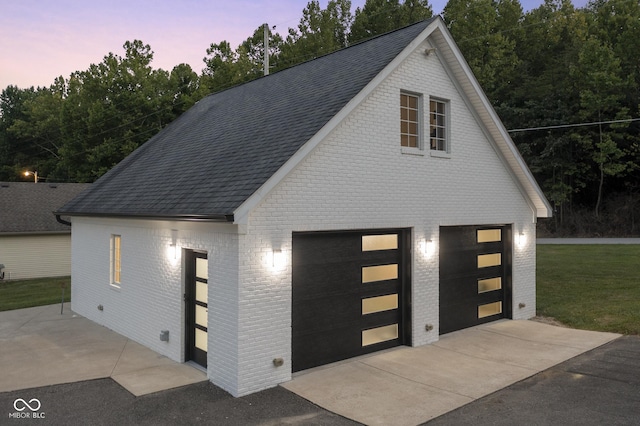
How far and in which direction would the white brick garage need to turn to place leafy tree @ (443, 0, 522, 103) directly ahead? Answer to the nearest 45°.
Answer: approximately 90° to its left

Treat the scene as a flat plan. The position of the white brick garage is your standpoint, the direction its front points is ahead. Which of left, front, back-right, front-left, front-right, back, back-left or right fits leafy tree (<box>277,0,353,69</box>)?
back-left

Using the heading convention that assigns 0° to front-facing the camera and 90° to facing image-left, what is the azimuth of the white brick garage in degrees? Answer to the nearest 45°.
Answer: approximately 315°

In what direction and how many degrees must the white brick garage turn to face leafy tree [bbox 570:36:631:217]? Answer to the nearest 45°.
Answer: approximately 90° to its left
